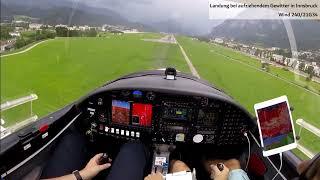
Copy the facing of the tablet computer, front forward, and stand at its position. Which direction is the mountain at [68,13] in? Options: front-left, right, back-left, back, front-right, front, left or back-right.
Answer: right

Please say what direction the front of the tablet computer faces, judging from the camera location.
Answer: facing the viewer

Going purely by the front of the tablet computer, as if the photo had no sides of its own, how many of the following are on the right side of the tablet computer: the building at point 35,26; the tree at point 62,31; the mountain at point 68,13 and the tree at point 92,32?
4

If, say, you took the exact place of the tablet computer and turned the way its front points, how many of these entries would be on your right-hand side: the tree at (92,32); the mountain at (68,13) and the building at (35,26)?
3

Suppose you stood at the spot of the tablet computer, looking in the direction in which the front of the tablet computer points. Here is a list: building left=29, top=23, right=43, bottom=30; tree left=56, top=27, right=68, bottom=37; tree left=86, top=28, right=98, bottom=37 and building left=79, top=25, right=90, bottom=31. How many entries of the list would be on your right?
4
